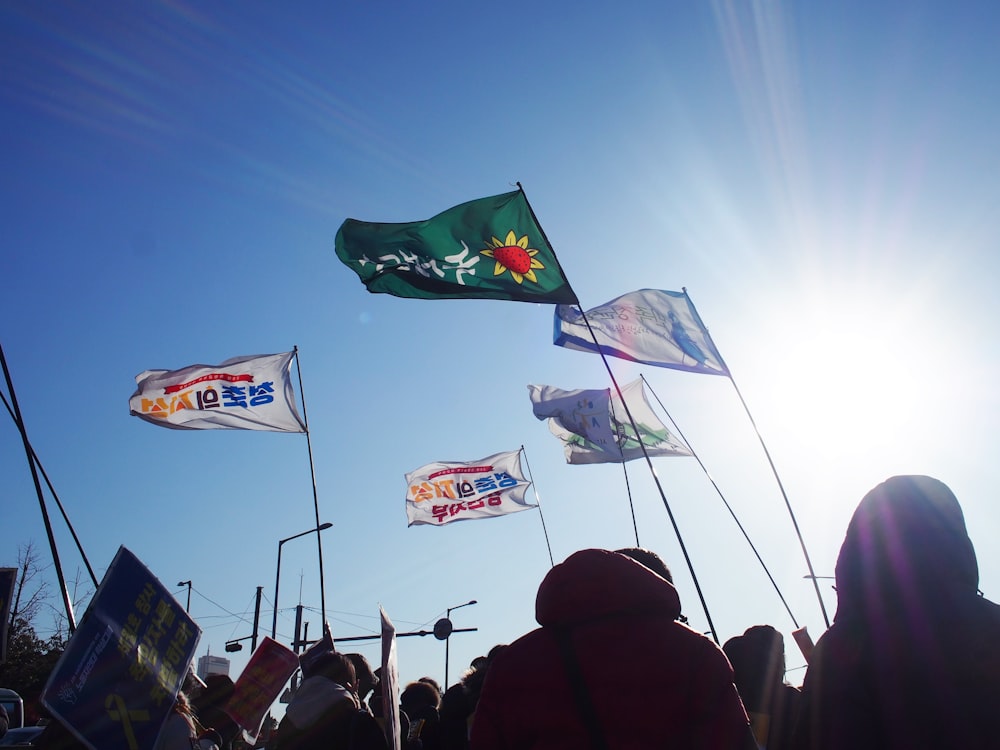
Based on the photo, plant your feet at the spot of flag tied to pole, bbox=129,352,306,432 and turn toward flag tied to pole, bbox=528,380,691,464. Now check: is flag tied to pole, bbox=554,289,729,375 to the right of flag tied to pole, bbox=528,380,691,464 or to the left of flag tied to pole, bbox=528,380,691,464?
right

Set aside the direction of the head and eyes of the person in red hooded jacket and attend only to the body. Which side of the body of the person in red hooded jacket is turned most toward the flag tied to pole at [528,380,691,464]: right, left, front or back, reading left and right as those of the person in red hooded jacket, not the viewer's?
front

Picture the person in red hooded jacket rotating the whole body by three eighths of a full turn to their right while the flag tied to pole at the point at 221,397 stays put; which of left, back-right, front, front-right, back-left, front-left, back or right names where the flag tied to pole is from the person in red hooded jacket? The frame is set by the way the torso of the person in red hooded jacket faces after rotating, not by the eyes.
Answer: back

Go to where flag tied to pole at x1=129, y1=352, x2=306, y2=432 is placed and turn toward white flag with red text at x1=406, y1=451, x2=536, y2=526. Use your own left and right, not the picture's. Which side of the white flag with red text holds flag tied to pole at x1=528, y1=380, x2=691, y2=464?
right

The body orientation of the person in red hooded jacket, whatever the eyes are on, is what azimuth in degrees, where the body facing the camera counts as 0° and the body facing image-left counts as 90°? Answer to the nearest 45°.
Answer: approximately 180°

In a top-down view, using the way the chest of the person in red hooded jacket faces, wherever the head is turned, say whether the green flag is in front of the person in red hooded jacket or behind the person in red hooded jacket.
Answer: in front

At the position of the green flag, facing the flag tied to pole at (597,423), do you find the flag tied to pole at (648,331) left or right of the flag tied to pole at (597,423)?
right
